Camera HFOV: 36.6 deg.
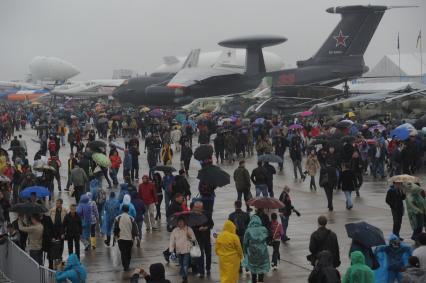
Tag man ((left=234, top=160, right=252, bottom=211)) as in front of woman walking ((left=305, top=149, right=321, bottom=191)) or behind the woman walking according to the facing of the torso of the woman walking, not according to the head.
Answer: in front

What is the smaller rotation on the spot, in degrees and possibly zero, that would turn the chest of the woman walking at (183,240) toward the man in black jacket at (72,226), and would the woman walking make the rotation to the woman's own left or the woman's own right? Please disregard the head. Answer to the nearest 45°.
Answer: approximately 135° to the woman's own right

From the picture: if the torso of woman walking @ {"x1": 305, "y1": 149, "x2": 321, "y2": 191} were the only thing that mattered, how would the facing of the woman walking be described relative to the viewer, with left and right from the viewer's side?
facing the viewer

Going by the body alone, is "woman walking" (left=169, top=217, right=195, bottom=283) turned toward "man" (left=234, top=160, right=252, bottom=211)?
no

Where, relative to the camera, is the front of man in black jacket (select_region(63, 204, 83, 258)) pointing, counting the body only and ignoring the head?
toward the camera

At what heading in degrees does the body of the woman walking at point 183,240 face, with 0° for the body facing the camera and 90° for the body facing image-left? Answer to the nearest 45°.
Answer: approximately 0°

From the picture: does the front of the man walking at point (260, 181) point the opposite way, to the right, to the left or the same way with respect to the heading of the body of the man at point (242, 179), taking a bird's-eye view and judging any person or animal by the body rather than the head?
the same way

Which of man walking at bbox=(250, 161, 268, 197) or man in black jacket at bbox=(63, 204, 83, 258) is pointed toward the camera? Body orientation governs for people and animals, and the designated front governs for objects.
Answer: the man in black jacket

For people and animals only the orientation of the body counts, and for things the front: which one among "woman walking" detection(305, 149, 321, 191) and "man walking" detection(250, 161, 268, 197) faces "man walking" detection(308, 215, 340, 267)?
the woman walking
